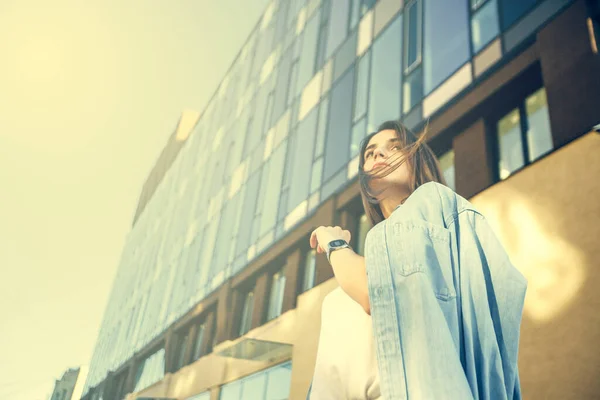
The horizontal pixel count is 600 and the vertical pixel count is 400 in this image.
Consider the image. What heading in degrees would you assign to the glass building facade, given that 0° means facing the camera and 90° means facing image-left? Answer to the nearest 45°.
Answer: approximately 45°

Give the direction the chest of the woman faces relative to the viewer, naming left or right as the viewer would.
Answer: facing the viewer and to the left of the viewer

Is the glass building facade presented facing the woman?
no

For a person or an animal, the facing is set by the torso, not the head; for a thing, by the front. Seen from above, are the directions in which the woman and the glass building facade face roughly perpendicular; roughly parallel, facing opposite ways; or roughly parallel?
roughly parallel

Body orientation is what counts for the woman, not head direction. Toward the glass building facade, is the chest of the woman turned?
no
